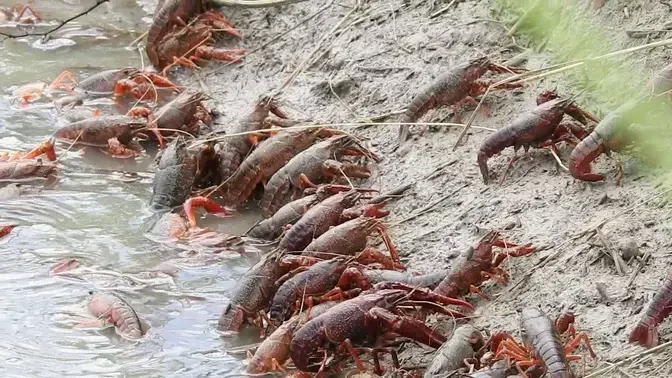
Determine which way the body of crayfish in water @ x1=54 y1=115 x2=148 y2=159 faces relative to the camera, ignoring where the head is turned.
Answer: to the viewer's right

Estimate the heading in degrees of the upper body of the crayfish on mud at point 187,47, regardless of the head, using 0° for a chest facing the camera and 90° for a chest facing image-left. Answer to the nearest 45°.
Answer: approximately 270°

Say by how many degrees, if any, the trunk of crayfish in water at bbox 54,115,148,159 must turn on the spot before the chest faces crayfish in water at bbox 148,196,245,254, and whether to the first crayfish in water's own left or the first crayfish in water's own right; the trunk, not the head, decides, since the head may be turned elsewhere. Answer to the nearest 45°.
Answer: approximately 90° to the first crayfish in water's own right

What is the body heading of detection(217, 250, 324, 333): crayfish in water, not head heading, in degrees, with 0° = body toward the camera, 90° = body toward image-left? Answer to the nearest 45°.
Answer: approximately 225°

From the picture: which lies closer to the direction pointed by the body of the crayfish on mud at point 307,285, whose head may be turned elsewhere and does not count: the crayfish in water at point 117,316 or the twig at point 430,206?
the twig

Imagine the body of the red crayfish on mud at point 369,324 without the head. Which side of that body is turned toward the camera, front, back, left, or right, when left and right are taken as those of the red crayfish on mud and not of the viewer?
right

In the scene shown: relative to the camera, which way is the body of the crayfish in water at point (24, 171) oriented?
to the viewer's right

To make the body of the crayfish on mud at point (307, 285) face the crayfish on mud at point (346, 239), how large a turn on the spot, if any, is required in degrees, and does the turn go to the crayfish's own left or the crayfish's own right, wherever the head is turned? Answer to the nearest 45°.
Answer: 0° — it already faces it

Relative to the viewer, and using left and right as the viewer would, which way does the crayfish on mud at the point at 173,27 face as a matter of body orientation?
facing to the right of the viewer
